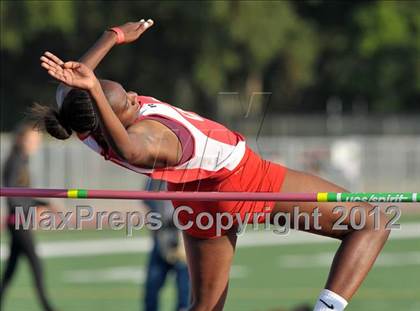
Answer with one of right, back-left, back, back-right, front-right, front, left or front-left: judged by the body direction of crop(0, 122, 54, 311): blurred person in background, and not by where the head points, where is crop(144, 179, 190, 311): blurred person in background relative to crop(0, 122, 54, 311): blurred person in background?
front-right

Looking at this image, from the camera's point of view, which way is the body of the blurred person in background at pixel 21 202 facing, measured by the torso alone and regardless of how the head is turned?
to the viewer's right

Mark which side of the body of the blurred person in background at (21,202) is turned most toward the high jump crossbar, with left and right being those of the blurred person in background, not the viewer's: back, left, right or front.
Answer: right
